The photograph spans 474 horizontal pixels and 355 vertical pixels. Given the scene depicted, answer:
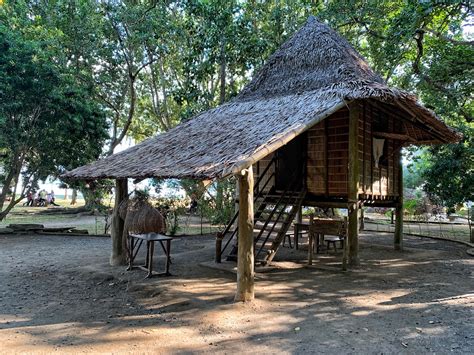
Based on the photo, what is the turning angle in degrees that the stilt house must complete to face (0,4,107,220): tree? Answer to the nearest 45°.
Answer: approximately 90° to its right

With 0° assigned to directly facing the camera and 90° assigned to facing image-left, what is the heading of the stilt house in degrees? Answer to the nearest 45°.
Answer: approximately 45°
